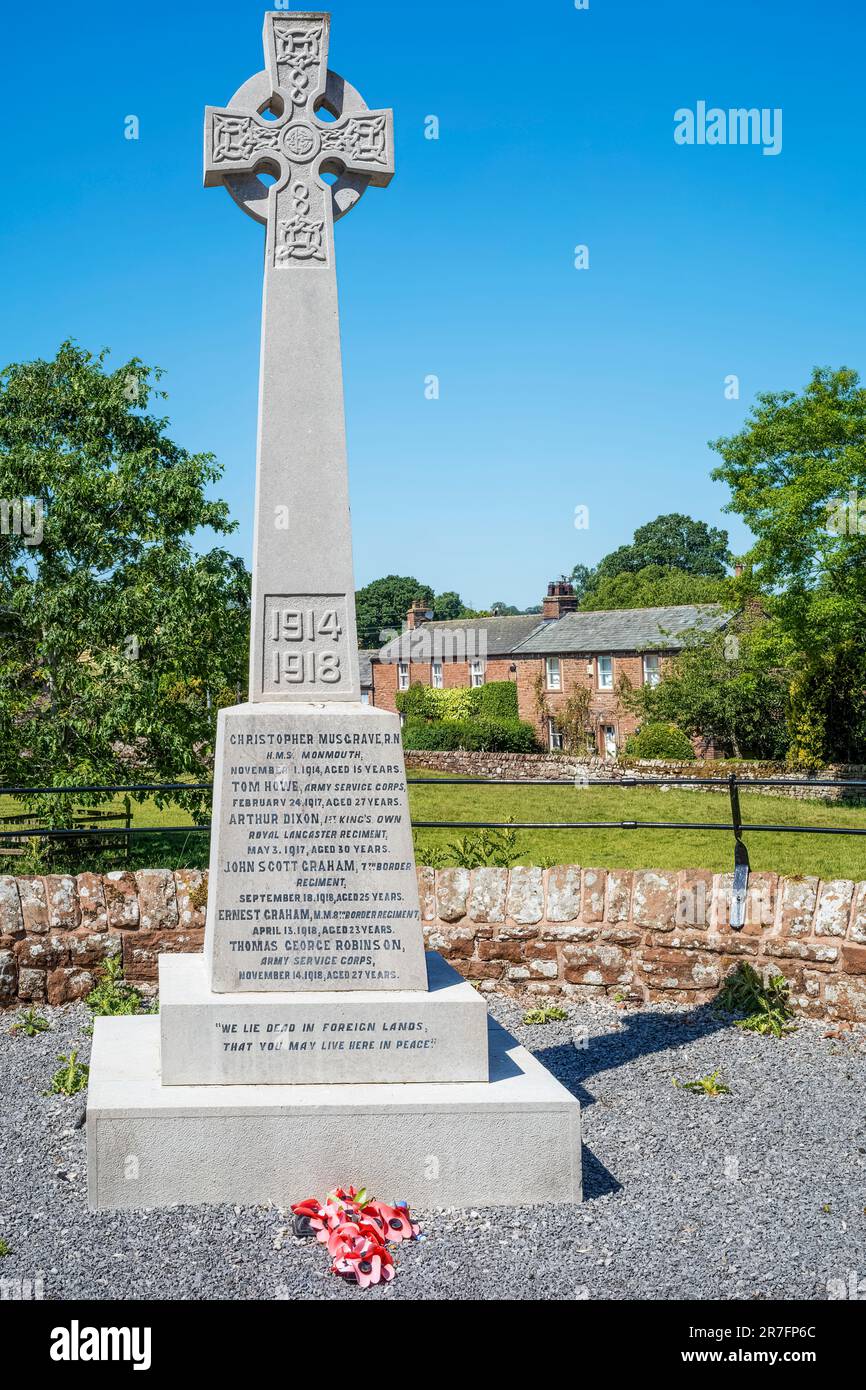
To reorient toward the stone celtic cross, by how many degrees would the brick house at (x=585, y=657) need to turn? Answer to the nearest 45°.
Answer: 0° — it already faces it

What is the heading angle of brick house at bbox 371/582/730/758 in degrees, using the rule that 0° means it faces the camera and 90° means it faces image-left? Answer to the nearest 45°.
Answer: approximately 0°

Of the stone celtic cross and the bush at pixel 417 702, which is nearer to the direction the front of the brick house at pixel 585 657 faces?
the stone celtic cross

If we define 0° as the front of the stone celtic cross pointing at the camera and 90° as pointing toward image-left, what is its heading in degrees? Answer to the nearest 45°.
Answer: approximately 0°

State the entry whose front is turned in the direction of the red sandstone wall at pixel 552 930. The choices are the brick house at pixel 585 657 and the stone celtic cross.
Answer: the brick house

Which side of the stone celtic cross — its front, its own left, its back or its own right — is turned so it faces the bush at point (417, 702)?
back

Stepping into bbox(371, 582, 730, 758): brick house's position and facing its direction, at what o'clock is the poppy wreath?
The poppy wreath is roughly at 12 o'clock from the brick house.

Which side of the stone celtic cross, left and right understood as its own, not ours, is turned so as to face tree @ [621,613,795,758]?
back

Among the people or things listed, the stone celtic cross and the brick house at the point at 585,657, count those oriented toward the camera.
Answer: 2

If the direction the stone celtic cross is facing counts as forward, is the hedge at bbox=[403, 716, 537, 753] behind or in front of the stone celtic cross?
behind

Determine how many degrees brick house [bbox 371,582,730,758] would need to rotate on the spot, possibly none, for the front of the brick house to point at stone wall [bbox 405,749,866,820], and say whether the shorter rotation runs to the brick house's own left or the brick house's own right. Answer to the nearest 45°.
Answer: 0° — it already faces it
